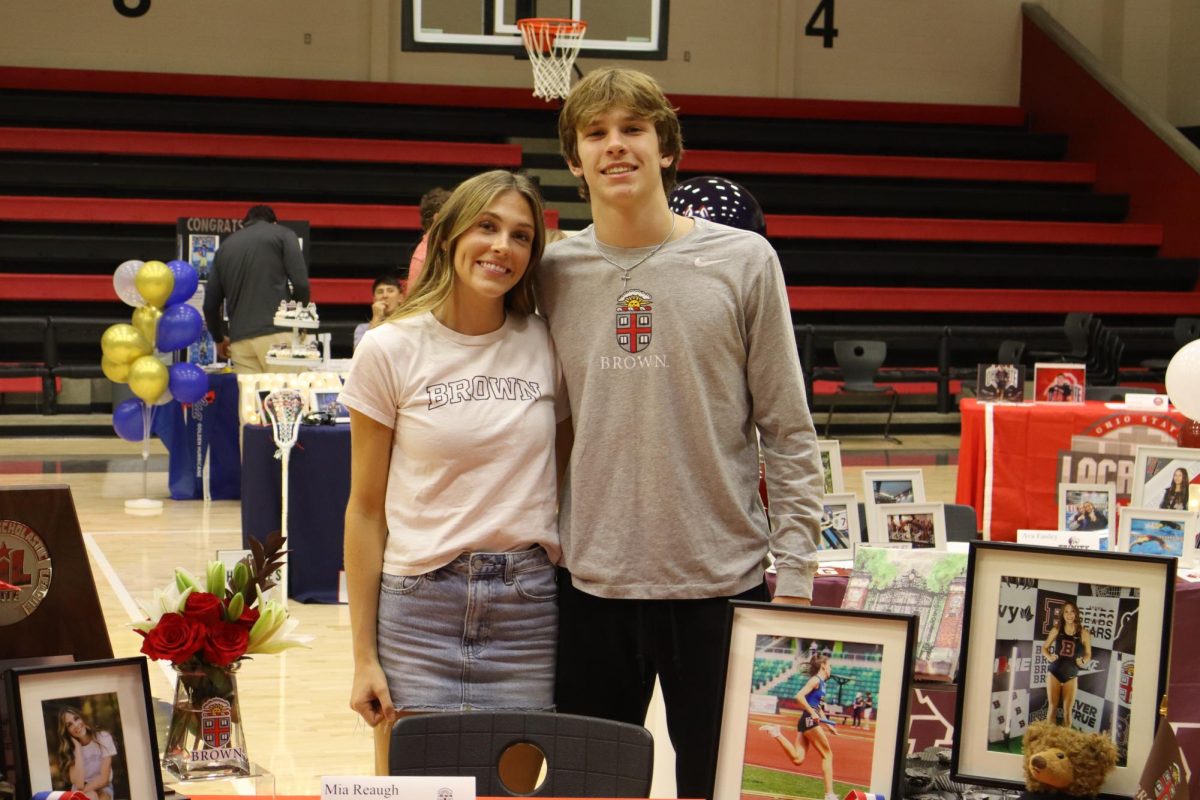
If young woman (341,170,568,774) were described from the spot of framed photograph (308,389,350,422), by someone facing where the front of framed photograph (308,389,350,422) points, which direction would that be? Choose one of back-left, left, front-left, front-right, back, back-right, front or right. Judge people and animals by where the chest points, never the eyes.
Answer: front

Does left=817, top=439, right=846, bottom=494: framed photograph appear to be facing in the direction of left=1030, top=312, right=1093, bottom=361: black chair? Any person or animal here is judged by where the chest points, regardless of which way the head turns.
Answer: no

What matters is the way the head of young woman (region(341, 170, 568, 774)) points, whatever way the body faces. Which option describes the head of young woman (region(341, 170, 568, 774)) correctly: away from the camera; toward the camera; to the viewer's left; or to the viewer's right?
toward the camera

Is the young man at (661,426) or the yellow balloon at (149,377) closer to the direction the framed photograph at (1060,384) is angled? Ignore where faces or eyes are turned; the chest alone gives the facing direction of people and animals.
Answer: the young man

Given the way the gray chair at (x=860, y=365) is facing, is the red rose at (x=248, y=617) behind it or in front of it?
in front

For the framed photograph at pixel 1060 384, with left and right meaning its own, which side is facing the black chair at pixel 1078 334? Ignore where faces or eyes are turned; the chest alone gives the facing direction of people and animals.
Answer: back

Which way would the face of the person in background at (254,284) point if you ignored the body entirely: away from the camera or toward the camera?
away from the camera

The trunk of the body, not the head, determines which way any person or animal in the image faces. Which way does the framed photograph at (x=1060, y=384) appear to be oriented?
toward the camera

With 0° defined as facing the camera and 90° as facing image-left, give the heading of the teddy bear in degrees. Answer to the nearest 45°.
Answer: approximately 45°

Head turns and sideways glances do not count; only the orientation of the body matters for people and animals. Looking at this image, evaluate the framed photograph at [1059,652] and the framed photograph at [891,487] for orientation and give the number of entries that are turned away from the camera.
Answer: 0

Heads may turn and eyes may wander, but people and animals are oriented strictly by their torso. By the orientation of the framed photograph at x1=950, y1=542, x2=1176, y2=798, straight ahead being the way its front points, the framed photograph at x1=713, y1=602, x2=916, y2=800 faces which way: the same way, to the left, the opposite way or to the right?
the same way

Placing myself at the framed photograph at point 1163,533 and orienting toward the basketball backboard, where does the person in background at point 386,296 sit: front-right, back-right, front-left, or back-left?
front-left

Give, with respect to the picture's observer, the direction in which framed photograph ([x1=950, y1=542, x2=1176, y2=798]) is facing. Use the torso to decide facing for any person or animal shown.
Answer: facing the viewer
